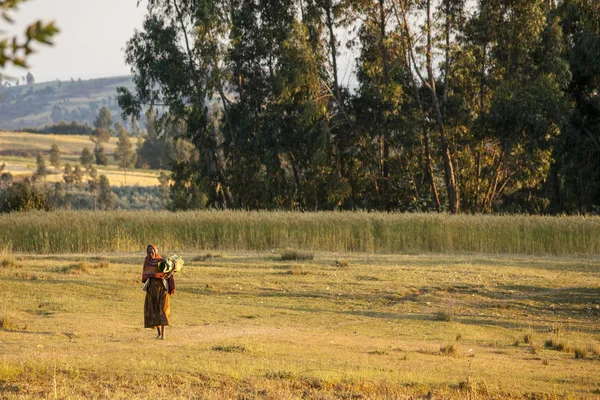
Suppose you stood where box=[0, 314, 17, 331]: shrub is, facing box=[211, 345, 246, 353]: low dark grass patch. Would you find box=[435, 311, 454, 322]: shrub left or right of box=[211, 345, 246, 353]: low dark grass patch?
left

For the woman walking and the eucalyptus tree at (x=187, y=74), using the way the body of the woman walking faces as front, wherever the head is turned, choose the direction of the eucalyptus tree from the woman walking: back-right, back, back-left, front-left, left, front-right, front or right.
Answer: back

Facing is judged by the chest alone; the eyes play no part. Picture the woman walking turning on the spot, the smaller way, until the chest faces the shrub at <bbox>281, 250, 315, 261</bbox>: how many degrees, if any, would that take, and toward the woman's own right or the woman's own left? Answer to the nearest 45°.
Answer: approximately 180°

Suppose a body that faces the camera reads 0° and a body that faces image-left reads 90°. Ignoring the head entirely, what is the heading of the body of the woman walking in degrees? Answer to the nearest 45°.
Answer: approximately 0°

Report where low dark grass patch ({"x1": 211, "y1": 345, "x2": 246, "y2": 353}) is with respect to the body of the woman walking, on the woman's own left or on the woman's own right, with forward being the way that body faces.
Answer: on the woman's own left

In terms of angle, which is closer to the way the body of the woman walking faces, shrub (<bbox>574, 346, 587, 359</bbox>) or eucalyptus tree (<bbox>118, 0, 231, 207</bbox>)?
the shrub

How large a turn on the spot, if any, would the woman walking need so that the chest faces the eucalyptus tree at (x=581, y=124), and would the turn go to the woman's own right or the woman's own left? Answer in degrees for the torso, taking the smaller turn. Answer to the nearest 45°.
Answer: approximately 135° to the woman's own left

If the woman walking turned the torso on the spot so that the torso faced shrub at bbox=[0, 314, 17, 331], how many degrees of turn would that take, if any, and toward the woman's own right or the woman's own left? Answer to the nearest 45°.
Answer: approximately 135° to the woman's own right
